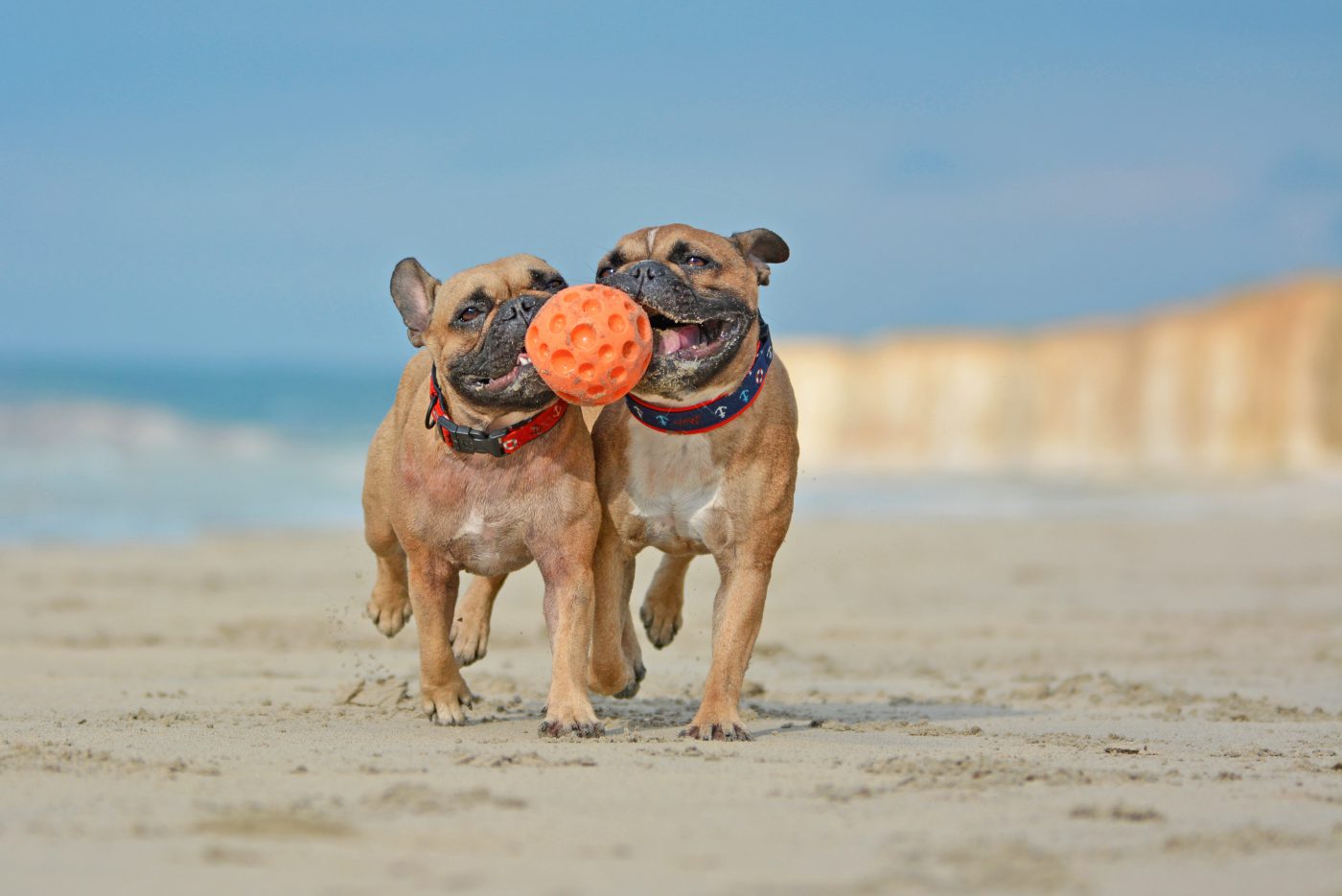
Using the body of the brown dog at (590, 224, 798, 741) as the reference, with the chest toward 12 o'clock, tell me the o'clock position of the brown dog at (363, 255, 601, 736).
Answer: the brown dog at (363, 255, 601, 736) is roughly at 3 o'clock from the brown dog at (590, 224, 798, 741).

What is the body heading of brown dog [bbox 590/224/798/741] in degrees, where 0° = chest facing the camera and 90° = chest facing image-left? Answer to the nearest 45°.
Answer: approximately 0°
